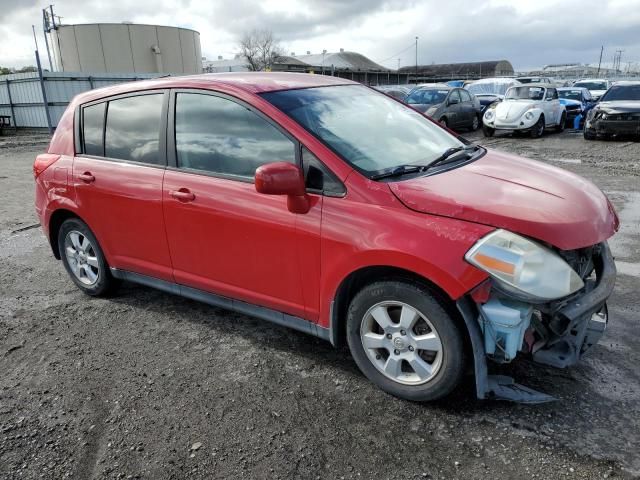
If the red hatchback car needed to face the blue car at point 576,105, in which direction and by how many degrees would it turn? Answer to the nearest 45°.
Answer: approximately 90° to its left

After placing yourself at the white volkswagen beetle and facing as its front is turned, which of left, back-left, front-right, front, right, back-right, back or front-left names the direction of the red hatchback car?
front-left

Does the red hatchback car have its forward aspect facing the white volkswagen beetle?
no

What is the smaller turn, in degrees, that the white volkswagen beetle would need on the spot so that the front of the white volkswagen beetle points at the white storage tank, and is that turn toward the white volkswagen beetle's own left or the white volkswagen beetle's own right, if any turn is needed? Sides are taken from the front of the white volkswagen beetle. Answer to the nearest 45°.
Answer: approximately 90° to the white volkswagen beetle's own right

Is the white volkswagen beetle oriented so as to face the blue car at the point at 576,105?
no

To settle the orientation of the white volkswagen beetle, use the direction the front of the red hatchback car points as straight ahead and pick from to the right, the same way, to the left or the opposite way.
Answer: to the right

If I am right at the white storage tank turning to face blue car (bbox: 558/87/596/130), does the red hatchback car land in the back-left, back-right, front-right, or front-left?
front-right

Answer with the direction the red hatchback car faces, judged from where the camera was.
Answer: facing the viewer and to the right of the viewer

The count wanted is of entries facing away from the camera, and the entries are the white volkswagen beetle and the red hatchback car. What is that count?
0

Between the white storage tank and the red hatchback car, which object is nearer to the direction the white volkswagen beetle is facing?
the red hatchback car

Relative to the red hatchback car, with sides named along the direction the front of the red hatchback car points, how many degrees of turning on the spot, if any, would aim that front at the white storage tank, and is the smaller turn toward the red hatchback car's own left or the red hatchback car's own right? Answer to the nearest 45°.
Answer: approximately 135° to the red hatchback car's own left

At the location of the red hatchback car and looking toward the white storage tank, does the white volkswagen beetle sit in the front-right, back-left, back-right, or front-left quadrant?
front-right

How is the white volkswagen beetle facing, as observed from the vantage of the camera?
facing the viewer and to the left of the viewer

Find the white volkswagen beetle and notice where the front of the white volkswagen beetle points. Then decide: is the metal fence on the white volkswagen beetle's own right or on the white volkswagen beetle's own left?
on the white volkswagen beetle's own right
